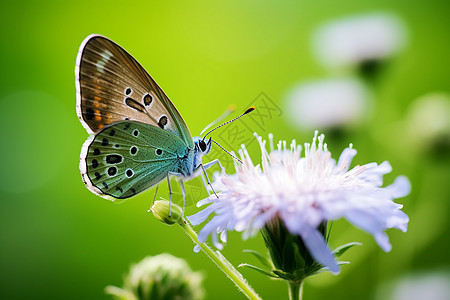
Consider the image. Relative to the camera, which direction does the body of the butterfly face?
to the viewer's right
